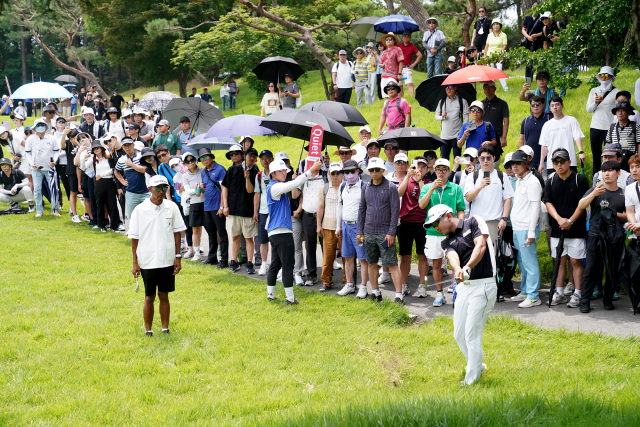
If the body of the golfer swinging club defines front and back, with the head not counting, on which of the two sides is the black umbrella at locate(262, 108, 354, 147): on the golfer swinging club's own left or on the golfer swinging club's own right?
on the golfer swinging club's own right

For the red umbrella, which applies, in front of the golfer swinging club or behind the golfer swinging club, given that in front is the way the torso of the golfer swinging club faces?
behind

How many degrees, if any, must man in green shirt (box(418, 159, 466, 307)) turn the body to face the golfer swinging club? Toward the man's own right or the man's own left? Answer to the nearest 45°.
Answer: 0° — they already face them

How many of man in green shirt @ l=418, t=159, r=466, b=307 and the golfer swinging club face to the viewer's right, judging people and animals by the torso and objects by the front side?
0

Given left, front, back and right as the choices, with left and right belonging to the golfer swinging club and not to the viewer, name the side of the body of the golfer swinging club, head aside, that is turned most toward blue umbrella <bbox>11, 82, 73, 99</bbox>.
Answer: right

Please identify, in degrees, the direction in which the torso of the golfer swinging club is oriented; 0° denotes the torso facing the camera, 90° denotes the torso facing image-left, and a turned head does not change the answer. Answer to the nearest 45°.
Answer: approximately 45°

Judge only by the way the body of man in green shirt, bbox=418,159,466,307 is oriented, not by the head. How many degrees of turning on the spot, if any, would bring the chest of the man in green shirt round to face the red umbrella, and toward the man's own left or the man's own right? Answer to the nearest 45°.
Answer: approximately 180°

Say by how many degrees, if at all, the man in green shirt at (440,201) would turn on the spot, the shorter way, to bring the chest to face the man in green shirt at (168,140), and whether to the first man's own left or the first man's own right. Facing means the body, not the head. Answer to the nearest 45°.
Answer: approximately 135° to the first man's own right

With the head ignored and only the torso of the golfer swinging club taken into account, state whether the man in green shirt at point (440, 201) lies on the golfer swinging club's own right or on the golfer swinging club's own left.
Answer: on the golfer swinging club's own right

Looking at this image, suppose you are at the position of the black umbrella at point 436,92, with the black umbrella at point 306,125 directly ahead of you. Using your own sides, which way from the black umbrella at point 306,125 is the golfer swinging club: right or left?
left

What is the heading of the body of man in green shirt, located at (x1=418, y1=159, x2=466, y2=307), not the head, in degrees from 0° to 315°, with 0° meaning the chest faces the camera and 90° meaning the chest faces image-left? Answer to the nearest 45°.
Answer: approximately 0°

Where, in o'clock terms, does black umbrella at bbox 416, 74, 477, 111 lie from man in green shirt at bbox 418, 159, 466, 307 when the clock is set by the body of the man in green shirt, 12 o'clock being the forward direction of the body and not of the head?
The black umbrella is roughly at 6 o'clock from the man in green shirt.
